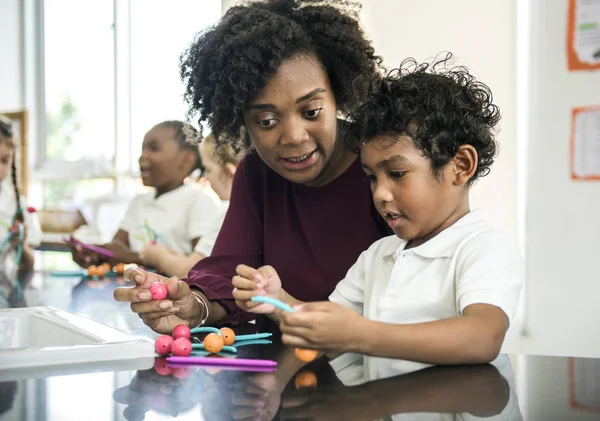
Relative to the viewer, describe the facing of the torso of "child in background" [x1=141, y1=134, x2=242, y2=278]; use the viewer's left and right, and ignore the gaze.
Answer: facing to the left of the viewer

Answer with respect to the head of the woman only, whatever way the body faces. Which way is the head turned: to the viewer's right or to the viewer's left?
to the viewer's right

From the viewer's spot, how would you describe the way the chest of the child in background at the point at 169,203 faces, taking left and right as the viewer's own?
facing the viewer and to the left of the viewer

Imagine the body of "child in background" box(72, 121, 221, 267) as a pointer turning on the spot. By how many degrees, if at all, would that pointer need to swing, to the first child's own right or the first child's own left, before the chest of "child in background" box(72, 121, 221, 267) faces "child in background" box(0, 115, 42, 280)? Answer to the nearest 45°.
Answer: approximately 45° to the first child's own right

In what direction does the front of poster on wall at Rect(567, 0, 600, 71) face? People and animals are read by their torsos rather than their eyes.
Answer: toward the camera

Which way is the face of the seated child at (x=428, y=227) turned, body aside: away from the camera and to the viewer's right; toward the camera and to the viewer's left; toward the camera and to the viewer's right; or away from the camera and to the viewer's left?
toward the camera and to the viewer's left

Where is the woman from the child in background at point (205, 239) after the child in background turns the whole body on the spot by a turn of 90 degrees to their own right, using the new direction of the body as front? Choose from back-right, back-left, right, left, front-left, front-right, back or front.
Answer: back

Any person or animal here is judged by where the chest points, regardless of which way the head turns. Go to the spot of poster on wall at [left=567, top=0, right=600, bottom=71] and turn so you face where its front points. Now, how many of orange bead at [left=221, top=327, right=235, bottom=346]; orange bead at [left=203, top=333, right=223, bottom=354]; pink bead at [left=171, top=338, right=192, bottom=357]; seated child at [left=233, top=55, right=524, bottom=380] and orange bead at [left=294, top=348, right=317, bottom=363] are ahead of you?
5

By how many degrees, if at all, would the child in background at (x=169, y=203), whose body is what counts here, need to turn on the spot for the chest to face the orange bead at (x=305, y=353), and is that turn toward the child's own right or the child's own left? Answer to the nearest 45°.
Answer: approximately 45° to the child's own left

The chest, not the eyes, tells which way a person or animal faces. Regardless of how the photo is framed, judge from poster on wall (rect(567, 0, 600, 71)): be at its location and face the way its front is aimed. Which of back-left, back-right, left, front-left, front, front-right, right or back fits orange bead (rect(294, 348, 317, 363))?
front

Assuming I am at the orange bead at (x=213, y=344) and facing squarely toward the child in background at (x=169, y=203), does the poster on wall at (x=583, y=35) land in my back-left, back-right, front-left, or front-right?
front-right

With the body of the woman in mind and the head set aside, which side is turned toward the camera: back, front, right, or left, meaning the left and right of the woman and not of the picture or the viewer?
front
